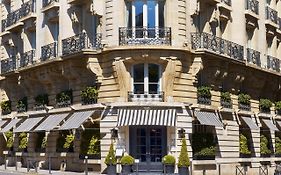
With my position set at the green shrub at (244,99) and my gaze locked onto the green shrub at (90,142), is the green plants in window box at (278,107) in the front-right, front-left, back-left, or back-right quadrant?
back-right

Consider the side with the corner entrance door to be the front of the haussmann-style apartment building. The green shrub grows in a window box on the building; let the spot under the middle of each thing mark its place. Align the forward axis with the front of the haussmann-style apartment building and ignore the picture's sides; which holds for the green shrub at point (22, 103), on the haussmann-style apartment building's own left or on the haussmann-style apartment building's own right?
on the haussmann-style apartment building's own right

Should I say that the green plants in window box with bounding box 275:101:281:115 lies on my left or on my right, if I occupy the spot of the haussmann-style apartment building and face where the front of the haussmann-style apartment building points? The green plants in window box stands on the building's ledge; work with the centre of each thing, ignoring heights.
on my left

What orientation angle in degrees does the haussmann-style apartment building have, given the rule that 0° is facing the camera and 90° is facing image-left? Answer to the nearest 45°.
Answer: approximately 0°
